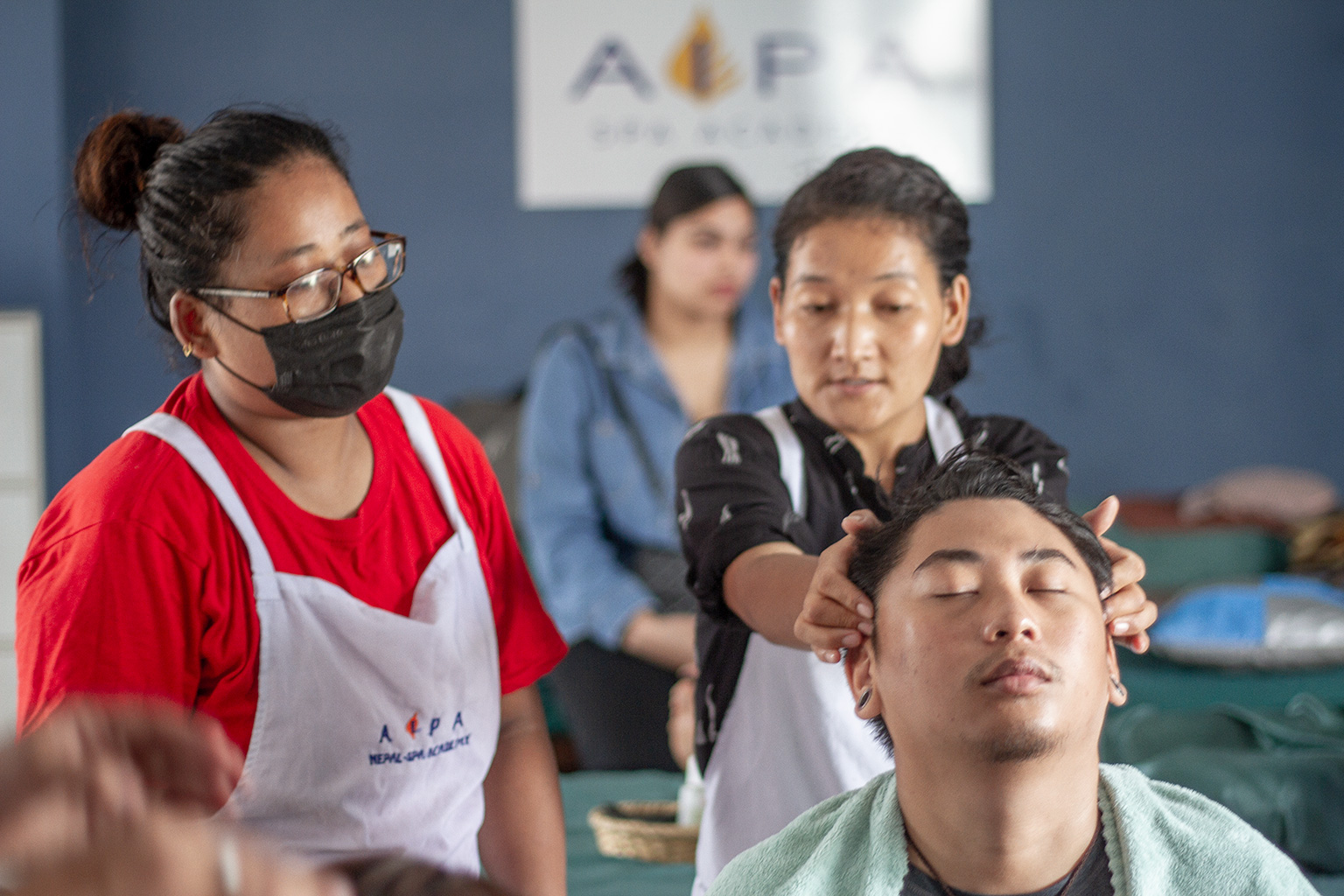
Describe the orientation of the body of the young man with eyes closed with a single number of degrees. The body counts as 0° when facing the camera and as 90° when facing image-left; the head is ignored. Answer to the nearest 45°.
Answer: approximately 0°

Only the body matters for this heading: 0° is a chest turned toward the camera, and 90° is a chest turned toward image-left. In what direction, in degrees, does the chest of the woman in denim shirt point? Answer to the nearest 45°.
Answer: approximately 315°

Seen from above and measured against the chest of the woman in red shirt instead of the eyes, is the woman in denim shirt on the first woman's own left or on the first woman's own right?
on the first woman's own left

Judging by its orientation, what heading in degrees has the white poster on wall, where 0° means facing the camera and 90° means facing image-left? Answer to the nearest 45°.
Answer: approximately 0°

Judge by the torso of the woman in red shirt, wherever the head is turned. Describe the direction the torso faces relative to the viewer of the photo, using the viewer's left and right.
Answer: facing the viewer and to the right of the viewer

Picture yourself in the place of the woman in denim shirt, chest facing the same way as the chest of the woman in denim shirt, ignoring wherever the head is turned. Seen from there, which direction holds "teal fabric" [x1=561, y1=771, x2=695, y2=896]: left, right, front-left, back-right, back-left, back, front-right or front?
front-right

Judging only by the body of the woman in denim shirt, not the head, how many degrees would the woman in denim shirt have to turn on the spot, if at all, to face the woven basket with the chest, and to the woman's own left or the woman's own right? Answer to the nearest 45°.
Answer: approximately 45° to the woman's own right

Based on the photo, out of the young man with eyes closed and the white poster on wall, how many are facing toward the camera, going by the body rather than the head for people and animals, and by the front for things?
2
